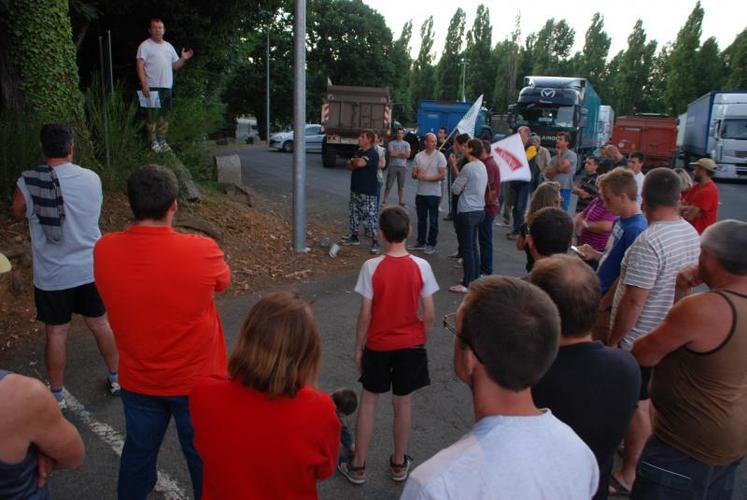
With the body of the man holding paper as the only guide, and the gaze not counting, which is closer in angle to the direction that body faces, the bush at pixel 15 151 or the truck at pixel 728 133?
the bush

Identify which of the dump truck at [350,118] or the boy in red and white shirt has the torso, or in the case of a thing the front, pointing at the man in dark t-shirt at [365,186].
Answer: the boy in red and white shirt

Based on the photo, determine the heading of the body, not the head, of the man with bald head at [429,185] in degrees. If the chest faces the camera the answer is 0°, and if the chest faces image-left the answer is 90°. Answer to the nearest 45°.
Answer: approximately 0°

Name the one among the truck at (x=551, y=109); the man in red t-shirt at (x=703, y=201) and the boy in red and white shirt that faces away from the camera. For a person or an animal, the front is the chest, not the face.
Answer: the boy in red and white shirt

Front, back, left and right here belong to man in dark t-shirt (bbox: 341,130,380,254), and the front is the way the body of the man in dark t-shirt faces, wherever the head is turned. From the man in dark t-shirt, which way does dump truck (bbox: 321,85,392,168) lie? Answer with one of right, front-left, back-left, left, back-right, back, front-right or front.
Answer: back-right

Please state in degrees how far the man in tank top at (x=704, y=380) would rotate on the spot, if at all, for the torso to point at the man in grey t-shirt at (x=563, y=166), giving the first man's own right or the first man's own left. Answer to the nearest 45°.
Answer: approximately 45° to the first man's own right

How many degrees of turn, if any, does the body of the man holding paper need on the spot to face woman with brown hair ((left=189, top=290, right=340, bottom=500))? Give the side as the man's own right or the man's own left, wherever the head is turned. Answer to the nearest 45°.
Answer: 0° — they already face them

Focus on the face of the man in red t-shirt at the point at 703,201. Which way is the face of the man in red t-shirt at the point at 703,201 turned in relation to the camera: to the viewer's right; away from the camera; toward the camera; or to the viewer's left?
to the viewer's left

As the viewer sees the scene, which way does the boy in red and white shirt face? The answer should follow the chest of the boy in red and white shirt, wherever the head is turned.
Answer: away from the camera

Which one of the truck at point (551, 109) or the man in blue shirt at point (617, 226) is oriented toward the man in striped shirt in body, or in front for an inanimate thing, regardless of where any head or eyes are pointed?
the truck

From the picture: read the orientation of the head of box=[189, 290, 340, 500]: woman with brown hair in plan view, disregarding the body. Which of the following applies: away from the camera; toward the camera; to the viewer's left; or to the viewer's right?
away from the camera

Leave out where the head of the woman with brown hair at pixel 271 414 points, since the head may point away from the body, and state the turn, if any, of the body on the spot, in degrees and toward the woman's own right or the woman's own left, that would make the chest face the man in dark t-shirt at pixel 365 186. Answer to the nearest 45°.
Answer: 0° — they already face them

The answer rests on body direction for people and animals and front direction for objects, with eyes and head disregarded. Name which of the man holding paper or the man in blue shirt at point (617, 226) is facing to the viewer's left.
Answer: the man in blue shirt

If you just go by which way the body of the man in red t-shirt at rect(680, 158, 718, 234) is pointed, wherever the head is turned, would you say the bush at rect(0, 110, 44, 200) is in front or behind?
in front

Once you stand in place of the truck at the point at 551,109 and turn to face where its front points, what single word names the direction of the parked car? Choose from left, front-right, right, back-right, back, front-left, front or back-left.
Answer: right

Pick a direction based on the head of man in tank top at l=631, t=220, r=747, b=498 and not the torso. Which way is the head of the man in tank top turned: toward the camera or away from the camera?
away from the camera

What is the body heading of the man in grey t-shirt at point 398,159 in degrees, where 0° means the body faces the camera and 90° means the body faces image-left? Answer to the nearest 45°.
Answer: approximately 0°

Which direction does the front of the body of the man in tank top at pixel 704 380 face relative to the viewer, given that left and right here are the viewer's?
facing away from the viewer and to the left of the viewer
